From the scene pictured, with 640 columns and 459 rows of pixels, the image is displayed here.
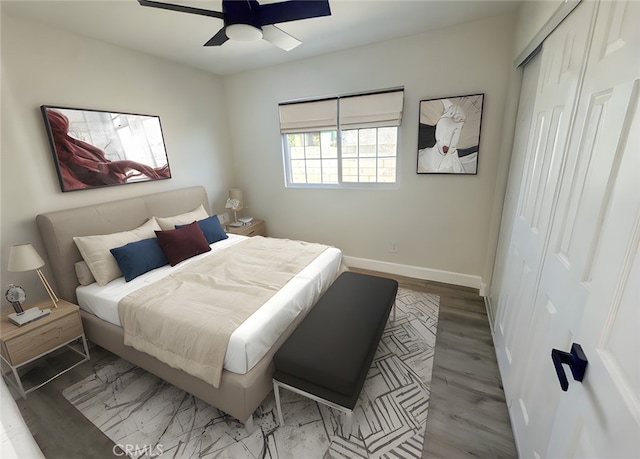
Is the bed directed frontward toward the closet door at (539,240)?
yes

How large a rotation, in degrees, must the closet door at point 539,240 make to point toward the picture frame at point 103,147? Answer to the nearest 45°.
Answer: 0° — it already faces it

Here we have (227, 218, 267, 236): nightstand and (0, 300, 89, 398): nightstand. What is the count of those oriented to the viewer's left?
0

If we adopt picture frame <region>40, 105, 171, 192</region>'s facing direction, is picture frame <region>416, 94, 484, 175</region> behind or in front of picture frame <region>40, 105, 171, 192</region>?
in front

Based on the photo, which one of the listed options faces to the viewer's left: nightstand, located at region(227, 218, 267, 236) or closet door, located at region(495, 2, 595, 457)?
the closet door

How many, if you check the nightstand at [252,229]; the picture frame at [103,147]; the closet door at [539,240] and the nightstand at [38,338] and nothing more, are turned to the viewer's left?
1

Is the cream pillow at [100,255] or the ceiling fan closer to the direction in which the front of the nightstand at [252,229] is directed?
the ceiling fan

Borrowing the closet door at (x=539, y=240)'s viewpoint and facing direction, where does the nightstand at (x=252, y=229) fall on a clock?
The nightstand is roughly at 12 o'clock from the closet door.

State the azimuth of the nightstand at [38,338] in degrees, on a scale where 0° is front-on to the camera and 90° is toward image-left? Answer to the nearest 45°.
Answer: approximately 315°

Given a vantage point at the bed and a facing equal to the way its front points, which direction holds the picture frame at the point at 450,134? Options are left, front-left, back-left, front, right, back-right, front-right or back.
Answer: front-left

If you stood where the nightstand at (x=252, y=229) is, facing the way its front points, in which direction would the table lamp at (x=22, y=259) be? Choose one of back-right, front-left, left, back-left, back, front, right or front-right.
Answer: right

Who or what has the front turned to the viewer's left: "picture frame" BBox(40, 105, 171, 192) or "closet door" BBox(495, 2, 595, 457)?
the closet door

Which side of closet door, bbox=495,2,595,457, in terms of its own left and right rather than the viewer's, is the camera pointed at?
left

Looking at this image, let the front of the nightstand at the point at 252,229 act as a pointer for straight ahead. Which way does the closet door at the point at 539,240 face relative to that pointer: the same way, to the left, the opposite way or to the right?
the opposite way

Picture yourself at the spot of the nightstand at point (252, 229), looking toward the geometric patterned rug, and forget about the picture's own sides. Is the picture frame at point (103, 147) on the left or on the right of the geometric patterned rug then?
right
